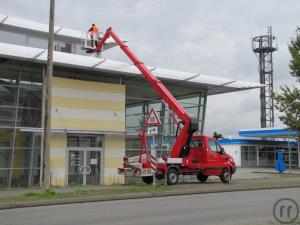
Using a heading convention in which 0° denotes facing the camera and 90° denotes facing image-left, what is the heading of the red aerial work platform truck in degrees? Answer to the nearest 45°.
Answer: approximately 225°

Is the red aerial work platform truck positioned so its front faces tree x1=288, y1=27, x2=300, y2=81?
yes

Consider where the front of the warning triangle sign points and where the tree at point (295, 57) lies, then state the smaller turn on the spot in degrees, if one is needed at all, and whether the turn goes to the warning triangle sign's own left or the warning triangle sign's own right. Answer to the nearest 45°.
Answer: approximately 135° to the warning triangle sign's own left

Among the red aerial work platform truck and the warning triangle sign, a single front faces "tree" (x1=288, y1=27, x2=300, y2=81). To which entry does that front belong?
the red aerial work platform truck

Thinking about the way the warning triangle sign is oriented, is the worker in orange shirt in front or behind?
behind

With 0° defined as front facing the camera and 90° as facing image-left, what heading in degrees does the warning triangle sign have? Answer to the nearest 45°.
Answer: approximately 0°

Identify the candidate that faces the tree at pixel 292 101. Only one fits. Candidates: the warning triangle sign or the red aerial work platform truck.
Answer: the red aerial work platform truck

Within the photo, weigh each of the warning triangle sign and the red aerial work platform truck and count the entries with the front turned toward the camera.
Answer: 1

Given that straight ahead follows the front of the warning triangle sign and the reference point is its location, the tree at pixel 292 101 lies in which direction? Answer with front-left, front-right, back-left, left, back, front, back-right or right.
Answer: back-left
